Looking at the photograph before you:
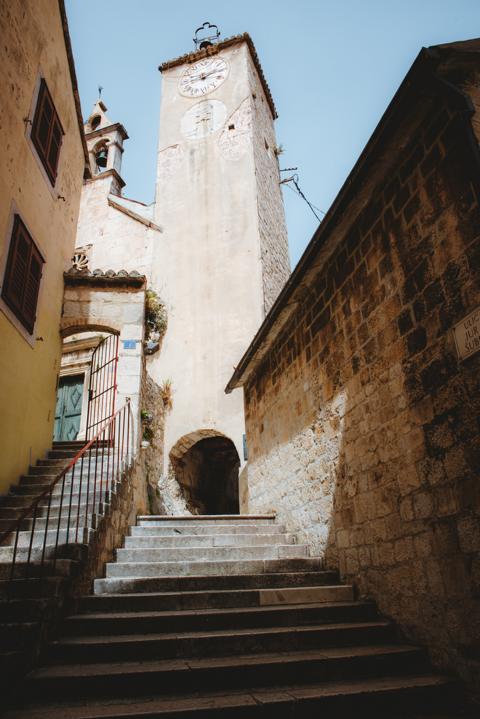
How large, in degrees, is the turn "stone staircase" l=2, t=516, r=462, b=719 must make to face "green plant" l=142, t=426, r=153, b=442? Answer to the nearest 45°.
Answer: approximately 180°

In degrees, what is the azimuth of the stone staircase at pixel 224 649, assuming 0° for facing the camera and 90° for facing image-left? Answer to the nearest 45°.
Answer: approximately 0°

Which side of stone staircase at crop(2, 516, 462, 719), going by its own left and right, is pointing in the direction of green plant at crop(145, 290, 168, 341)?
back

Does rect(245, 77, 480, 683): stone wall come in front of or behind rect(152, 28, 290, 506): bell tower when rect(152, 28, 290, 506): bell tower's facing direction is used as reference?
in front

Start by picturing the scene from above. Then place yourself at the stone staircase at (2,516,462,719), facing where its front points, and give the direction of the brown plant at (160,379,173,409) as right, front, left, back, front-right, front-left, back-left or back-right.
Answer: back

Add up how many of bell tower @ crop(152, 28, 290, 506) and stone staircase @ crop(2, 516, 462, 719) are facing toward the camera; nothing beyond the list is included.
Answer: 2
